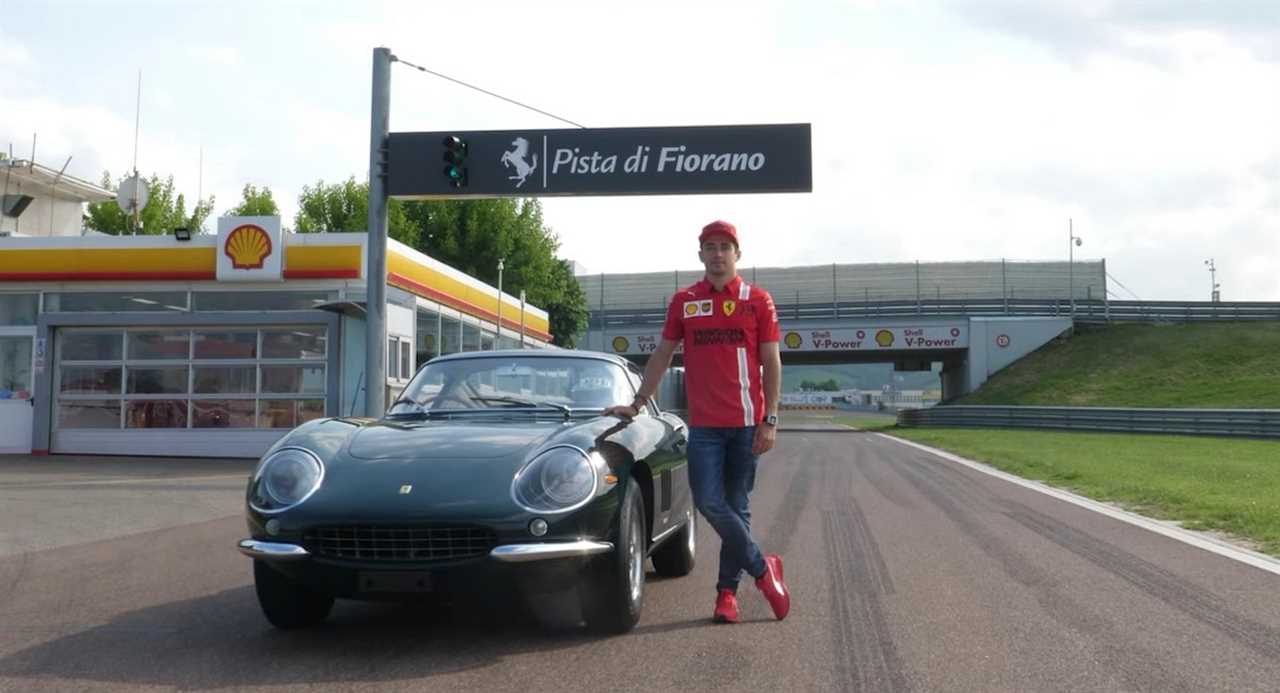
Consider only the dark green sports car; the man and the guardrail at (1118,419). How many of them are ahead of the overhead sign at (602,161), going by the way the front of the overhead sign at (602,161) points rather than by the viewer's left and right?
2

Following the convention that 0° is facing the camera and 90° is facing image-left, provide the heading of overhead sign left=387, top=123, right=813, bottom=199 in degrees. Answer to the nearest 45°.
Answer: approximately 0°

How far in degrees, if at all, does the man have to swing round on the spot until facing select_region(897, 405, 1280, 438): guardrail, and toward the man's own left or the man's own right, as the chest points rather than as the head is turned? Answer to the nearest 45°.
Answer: approximately 135° to the man's own left

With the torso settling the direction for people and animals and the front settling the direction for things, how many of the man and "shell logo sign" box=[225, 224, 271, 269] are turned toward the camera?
2

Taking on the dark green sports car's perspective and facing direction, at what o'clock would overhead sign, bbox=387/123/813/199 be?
The overhead sign is roughly at 5 o'clock from the dark green sports car.

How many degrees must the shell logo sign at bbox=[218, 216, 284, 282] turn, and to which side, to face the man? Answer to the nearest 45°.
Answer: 0° — it already faces them

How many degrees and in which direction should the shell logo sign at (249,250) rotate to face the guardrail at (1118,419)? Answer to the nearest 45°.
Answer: approximately 90° to its left

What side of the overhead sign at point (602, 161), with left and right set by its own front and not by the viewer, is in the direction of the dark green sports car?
front

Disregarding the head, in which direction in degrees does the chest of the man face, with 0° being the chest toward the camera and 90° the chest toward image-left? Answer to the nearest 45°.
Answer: approximately 0°

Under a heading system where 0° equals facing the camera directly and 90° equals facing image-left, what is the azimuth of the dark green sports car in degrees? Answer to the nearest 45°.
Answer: approximately 45°

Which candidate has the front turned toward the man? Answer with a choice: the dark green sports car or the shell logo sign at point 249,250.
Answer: the shell logo sign

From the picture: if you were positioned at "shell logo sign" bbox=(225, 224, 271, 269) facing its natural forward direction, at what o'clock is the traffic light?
The traffic light is roughly at 11 o'clock from the shell logo sign.

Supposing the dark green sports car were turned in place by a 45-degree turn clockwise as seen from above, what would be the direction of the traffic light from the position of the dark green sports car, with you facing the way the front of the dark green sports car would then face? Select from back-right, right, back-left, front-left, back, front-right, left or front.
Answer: right

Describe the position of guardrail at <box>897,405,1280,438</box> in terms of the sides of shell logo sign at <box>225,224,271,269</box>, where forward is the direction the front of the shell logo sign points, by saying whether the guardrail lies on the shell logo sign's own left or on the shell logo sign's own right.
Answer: on the shell logo sign's own left

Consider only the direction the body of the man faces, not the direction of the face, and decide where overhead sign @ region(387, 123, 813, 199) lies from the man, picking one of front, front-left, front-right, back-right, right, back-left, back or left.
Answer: back
